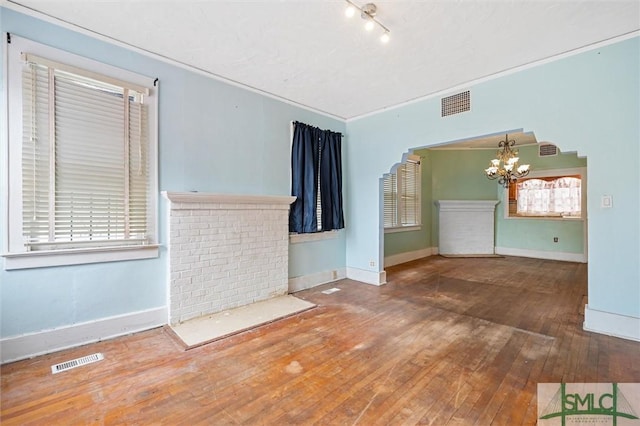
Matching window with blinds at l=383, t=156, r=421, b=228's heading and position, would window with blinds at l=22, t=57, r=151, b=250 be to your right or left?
on your right

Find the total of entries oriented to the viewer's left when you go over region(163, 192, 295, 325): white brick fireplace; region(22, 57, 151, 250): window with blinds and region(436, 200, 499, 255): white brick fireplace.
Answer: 0

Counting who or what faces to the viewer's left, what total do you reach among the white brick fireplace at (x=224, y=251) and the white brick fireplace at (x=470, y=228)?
0

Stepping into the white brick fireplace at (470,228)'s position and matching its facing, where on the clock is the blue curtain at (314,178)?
The blue curtain is roughly at 1 o'clock from the white brick fireplace.

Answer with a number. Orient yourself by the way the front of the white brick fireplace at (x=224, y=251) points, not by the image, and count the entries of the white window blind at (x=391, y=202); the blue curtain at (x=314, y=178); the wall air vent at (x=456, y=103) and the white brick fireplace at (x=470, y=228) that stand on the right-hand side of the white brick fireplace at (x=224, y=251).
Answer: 0

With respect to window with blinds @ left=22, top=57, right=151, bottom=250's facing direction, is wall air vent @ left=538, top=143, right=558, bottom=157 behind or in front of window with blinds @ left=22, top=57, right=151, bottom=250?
in front

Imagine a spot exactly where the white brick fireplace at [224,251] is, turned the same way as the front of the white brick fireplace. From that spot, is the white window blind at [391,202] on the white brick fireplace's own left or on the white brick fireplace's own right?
on the white brick fireplace's own left

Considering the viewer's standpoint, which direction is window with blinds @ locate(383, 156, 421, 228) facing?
facing the viewer and to the right of the viewer

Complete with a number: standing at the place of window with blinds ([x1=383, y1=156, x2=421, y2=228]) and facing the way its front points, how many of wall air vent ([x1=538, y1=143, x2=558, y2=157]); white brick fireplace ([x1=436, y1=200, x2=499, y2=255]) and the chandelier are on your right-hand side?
0

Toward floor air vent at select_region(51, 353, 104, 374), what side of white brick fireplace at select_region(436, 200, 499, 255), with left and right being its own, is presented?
front

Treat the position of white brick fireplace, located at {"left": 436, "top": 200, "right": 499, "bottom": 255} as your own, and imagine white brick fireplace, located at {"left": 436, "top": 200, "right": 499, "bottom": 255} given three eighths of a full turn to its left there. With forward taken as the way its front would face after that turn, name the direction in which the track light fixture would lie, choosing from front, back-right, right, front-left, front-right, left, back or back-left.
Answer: back-right

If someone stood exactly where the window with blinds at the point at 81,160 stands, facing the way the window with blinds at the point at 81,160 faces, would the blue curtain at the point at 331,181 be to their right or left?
on their left

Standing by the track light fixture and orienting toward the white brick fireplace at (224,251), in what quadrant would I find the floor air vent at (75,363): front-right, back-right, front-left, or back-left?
front-left

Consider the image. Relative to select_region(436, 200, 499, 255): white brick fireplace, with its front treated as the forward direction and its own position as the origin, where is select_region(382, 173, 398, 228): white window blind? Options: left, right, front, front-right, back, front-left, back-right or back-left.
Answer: front-right

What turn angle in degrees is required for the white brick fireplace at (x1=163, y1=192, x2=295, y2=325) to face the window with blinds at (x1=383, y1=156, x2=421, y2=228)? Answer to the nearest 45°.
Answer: approximately 90° to its left

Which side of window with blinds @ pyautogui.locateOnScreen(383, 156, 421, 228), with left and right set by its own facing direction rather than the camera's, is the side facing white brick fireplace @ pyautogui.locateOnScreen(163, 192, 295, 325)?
right

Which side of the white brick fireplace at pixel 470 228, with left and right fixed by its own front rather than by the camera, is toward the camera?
front
